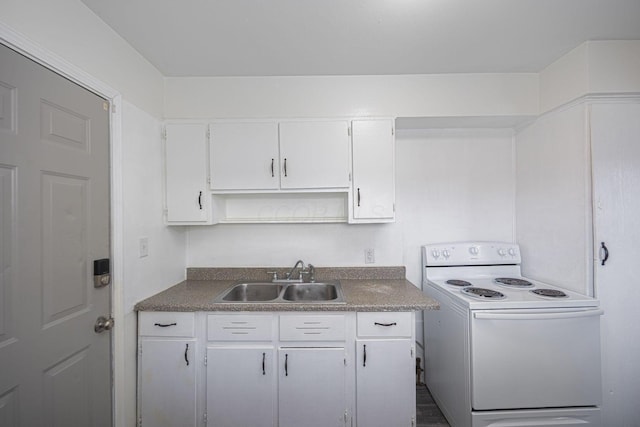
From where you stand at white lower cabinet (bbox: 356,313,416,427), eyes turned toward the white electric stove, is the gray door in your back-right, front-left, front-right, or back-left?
back-right

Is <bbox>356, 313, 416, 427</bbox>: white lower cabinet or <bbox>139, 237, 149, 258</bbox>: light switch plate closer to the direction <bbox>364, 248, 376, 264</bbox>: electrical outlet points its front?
the white lower cabinet

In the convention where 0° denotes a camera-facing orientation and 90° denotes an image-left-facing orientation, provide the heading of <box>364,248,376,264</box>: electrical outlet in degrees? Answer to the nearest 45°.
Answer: approximately 0°

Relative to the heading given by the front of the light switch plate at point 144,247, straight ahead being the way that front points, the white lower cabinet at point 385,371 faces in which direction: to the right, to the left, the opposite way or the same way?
to the right

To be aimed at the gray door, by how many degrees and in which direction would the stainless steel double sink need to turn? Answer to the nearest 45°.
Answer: approximately 45° to its right

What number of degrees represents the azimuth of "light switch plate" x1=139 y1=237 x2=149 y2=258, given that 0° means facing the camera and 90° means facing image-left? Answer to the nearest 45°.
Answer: approximately 315°

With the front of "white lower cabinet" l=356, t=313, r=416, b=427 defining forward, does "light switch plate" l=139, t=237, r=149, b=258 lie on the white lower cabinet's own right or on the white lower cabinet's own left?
on the white lower cabinet's own right

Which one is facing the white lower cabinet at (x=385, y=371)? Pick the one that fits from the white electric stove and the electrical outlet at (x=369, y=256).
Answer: the electrical outlet

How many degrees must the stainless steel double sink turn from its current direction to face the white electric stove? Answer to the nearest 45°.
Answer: approximately 45° to its left

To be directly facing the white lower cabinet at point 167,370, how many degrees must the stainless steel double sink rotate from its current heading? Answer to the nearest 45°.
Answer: approximately 45° to its right

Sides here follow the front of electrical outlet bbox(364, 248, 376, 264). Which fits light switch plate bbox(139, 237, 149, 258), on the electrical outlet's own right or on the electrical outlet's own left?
on the electrical outlet's own right
